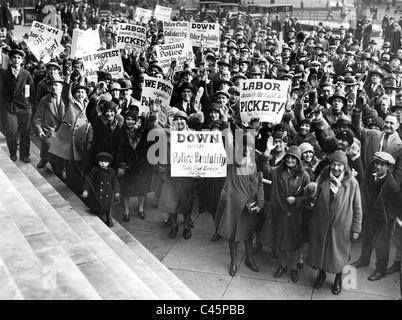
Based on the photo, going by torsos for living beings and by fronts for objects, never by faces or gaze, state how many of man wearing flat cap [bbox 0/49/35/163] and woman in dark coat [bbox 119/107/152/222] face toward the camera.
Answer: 2

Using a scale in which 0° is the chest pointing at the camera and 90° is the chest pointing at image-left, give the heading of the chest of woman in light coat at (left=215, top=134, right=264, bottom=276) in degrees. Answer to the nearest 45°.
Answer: approximately 0°

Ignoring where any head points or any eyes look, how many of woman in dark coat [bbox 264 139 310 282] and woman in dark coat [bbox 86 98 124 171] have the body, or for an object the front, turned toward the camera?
2

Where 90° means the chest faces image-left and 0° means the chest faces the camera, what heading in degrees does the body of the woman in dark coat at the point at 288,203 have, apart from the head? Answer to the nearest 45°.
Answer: approximately 0°

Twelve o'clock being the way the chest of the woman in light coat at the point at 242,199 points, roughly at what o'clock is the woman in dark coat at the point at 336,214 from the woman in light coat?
The woman in dark coat is roughly at 10 o'clock from the woman in light coat.

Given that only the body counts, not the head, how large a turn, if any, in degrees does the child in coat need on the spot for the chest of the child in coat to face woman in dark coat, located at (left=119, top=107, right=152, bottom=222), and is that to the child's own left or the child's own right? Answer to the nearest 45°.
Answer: approximately 135° to the child's own left

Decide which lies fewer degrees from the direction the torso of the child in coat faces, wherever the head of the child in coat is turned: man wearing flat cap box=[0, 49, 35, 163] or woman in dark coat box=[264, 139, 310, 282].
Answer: the woman in dark coat
